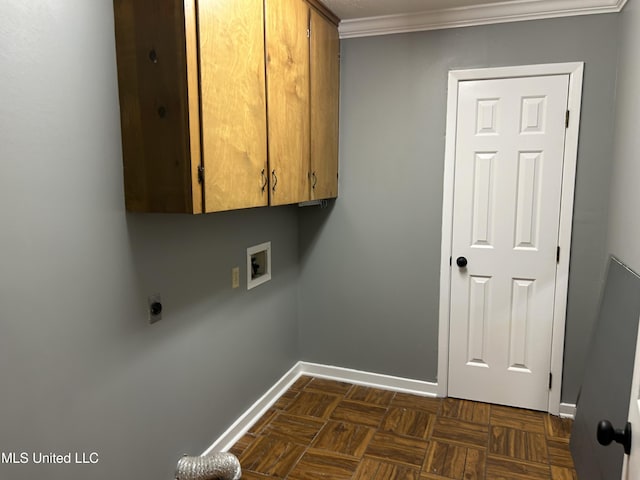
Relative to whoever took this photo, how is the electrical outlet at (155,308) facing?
facing the viewer and to the right of the viewer

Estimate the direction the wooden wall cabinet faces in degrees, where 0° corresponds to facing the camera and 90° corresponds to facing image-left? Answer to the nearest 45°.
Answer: approximately 315°

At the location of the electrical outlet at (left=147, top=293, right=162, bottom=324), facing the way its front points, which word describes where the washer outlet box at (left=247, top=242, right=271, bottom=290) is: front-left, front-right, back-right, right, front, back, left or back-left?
left

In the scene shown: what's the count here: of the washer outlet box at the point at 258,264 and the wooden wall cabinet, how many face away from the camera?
0

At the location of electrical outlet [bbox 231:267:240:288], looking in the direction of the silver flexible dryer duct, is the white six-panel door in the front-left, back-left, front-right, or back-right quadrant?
back-left

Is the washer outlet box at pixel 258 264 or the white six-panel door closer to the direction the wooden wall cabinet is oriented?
the white six-panel door

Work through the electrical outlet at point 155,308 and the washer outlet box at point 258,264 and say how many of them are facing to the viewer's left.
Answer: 0

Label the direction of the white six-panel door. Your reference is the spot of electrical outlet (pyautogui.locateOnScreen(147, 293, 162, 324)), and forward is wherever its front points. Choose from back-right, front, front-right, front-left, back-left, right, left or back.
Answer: front-left

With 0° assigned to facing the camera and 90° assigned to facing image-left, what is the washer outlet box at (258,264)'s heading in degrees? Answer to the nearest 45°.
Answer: approximately 315°

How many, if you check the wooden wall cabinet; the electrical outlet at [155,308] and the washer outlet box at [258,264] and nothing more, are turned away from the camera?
0

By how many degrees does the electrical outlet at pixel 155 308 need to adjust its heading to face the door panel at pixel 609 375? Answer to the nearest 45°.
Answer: approximately 45° to its left

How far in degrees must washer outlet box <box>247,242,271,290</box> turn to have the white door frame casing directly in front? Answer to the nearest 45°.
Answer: approximately 45° to its left
